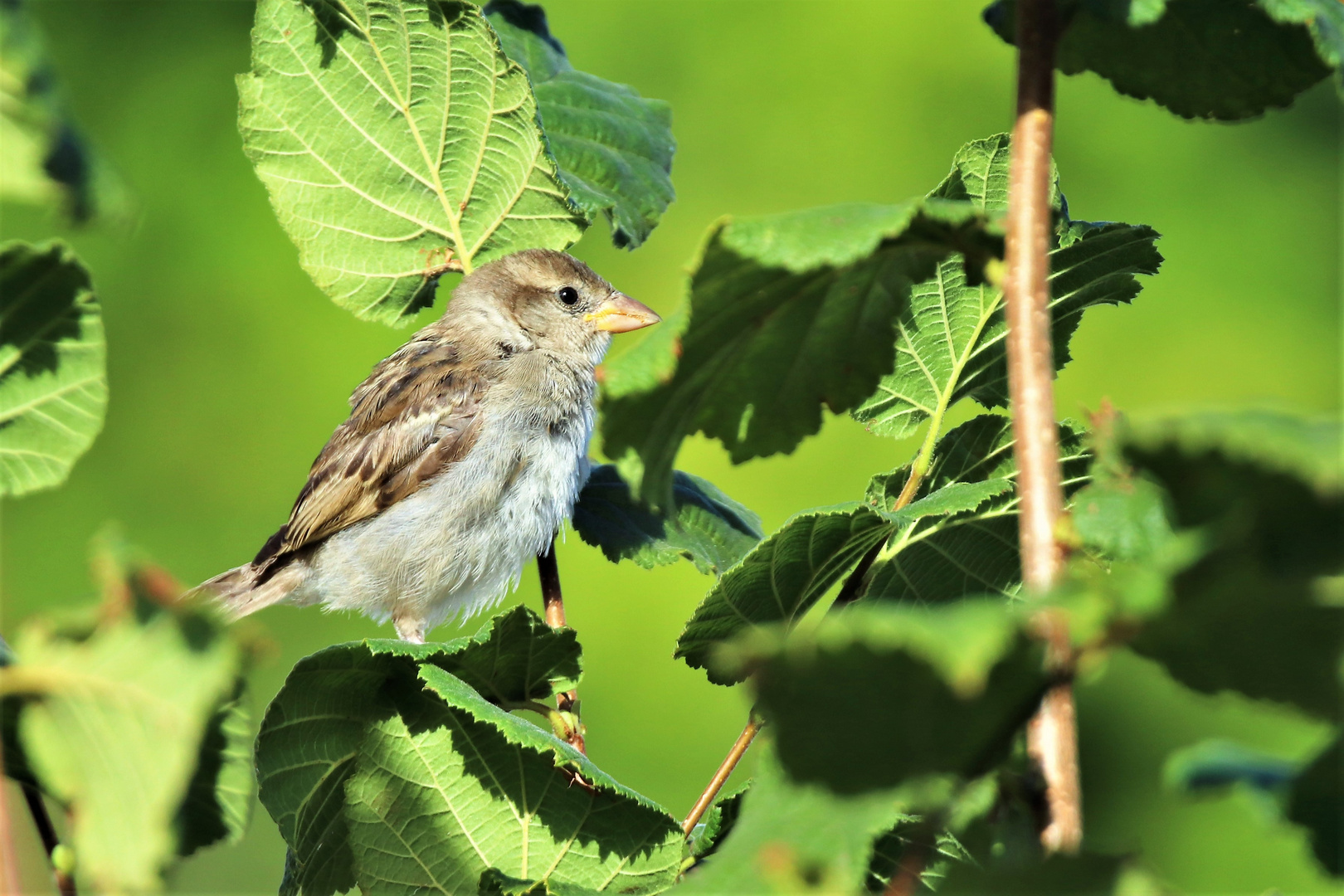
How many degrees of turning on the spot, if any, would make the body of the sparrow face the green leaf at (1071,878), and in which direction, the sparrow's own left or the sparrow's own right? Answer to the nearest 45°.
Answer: approximately 90° to the sparrow's own right

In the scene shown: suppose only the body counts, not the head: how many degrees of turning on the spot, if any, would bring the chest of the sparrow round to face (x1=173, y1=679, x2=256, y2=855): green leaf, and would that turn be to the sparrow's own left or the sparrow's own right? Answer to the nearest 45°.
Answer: approximately 90° to the sparrow's own right

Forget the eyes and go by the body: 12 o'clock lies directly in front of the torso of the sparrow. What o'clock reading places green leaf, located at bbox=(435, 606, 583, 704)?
The green leaf is roughly at 12 o'clock from the sparrow.

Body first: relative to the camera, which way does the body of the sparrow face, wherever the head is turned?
to the viewer's right

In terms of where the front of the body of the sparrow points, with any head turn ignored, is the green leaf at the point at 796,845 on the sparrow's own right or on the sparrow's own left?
on the sparrow's own right
